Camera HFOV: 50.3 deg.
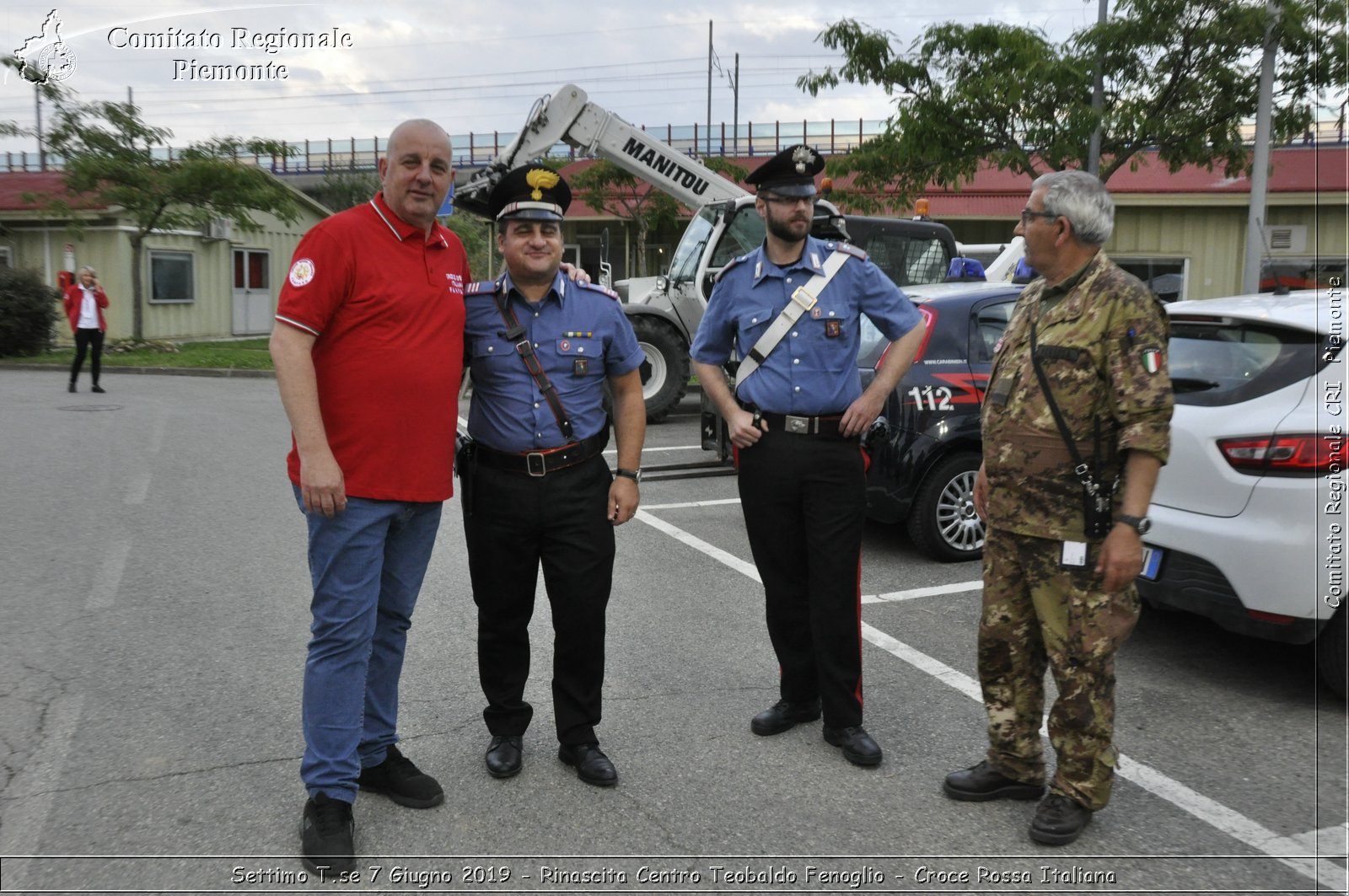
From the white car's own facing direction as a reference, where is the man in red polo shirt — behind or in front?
behind

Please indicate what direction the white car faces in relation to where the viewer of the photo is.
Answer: facing away from the viewer and to the right of the viewer

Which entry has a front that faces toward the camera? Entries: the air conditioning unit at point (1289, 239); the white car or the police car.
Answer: the air conditioning unit

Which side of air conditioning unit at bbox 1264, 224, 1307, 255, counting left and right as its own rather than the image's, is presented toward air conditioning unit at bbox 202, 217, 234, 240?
right

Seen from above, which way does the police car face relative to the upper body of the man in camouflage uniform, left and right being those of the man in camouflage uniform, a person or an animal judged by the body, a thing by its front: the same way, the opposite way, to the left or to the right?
the opposite way

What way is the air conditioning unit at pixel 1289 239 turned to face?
toward the camera

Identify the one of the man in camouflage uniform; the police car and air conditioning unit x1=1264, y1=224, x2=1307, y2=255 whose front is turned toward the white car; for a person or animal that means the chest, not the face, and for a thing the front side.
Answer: the air conditioning unit

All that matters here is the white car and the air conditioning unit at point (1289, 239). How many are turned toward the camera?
1

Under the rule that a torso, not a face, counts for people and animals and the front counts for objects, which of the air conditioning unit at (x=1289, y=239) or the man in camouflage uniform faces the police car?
the air conditioning unit

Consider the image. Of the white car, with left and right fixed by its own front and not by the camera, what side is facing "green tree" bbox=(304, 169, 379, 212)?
left

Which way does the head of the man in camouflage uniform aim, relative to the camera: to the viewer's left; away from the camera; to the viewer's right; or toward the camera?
to the viewer's left

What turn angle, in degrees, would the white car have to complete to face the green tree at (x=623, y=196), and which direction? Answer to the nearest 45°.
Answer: approximately 90° to its left

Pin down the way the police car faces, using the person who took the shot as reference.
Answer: facing away from the viewer and to the right of the viewer

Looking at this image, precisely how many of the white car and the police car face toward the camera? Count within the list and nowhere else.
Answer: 0

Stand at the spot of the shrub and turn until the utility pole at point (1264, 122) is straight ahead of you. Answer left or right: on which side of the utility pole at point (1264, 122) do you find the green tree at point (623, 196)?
left

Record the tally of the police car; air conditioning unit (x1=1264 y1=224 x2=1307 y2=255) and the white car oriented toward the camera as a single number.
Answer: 1
